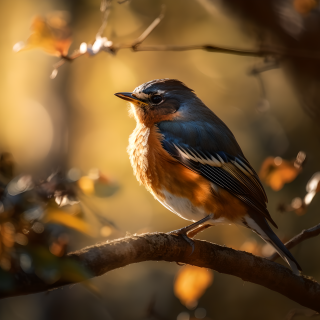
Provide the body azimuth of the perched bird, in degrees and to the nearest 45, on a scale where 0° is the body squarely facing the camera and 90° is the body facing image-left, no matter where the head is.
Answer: approximately 90°
